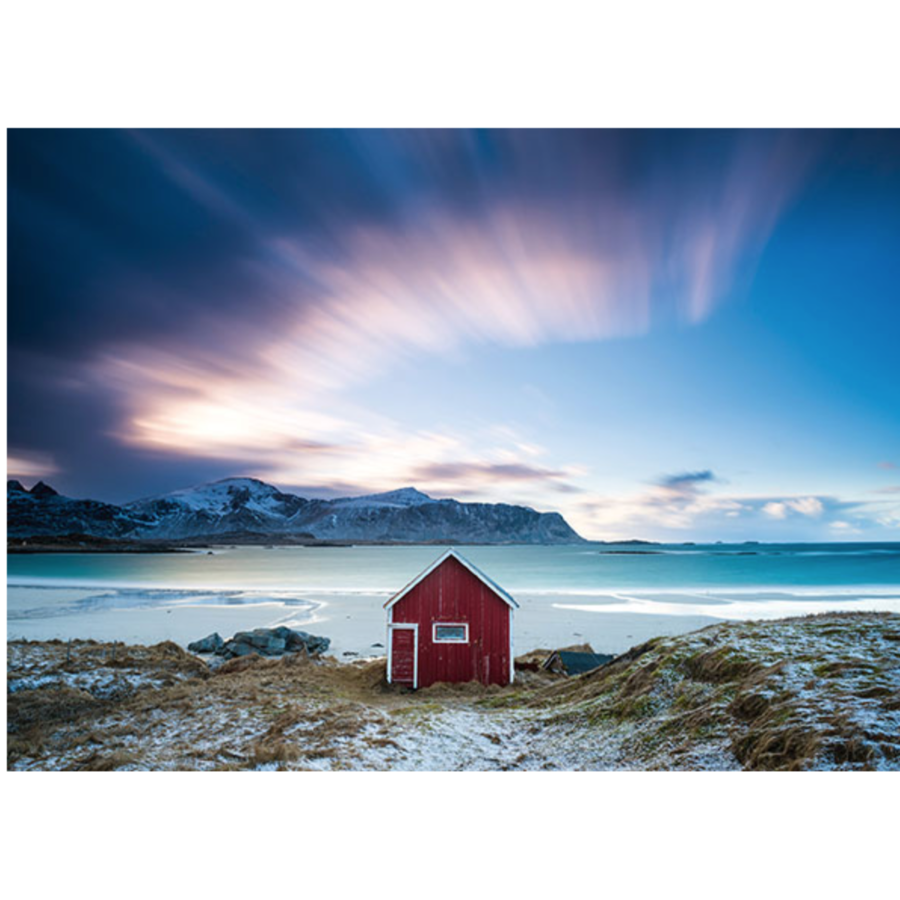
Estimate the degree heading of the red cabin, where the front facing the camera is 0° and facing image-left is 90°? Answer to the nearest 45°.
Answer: approximately 0°
